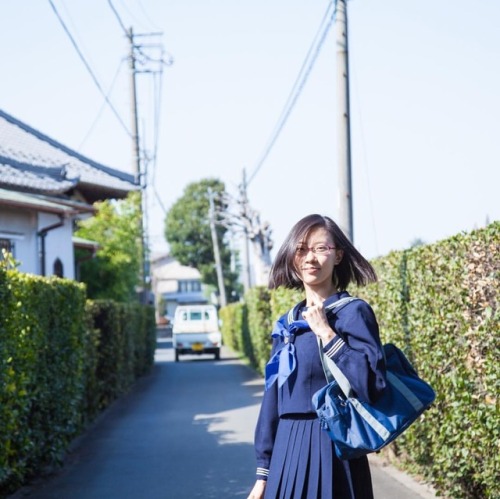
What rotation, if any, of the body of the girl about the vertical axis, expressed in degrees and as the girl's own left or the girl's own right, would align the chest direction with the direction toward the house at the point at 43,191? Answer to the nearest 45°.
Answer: approximately 135° to the girl's own right

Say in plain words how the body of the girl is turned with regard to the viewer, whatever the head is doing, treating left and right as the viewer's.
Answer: facing the viewer and to the left of the viewer

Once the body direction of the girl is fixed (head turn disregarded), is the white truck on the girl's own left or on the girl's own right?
on the girl's own right

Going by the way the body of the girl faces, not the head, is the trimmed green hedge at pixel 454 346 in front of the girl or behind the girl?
behind

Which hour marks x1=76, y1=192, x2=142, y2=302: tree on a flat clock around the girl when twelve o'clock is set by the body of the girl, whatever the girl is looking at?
The tree is roughly at 4 o'clock from the girl.

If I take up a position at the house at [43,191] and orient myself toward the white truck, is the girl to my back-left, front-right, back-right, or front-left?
back-right
